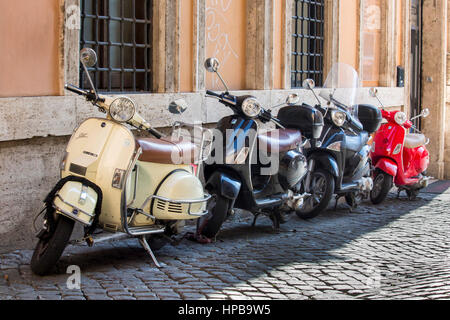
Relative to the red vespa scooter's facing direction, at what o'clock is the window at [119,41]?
The window is roughly at 12 o'clock from the red vespa scooter.

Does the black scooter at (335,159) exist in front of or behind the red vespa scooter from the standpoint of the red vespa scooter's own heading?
in front

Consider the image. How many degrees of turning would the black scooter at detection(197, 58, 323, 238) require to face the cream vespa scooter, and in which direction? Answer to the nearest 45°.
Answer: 0° — it already faces it

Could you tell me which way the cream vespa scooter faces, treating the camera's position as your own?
facing the viewer and to the left of the viewer

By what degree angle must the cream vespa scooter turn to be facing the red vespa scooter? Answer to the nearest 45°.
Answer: approximately 180°

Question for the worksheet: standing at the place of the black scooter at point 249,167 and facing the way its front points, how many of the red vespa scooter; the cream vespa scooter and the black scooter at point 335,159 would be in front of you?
1

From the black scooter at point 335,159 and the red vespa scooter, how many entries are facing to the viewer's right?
0

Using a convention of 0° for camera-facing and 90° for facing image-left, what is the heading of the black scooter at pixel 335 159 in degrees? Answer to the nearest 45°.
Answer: approximately 45°

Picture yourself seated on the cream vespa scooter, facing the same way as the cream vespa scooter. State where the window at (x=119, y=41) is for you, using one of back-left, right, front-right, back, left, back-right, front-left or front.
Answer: back-right

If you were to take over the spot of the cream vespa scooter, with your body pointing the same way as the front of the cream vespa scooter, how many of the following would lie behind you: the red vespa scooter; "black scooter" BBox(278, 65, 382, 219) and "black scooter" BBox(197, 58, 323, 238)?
3
